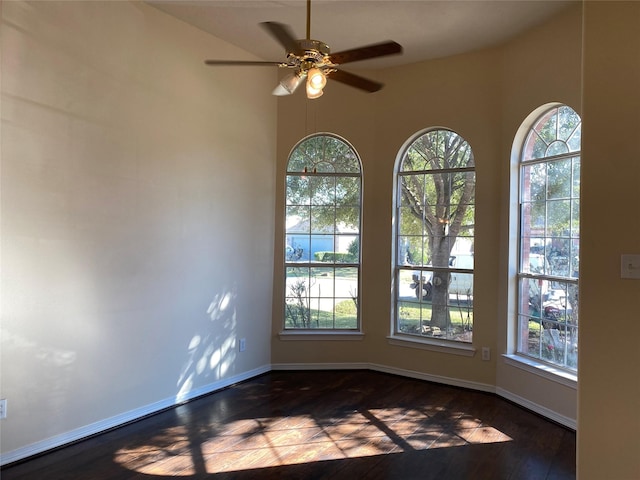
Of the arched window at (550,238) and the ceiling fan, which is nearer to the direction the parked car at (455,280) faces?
the ceiling fan

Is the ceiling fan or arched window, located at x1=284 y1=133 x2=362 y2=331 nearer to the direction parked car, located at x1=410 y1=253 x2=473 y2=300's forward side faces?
the arched window

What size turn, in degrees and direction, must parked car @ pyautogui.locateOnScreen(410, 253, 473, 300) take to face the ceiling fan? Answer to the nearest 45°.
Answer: approximately 90° to its left

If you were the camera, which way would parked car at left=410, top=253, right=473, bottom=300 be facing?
facing to the left of the viewer

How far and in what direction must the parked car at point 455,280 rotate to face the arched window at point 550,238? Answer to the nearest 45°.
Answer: approximately 135° to its left
